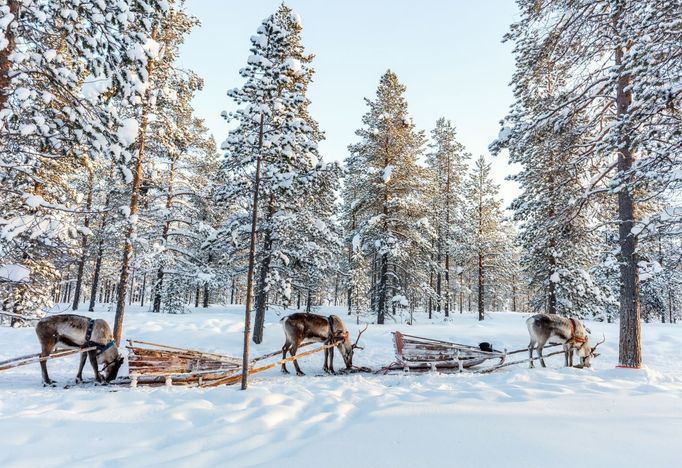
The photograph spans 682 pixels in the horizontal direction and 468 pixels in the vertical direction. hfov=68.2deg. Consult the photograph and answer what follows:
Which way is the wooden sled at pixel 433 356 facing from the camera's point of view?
to the viewer's right

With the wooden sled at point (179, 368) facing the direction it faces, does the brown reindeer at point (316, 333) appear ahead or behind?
ahead

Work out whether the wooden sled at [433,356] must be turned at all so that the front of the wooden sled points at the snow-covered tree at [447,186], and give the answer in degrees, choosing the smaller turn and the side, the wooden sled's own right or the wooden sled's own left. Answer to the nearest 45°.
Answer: approximately 90° to the wooden sled's own left

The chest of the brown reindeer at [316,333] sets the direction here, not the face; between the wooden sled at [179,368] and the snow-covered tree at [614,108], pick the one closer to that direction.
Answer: the snow-covered tree

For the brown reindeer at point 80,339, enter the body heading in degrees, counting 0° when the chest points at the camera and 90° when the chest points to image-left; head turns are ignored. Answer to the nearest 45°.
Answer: approximately 270°

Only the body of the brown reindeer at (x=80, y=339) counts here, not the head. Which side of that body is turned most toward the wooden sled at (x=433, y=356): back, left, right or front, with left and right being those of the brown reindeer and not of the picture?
front

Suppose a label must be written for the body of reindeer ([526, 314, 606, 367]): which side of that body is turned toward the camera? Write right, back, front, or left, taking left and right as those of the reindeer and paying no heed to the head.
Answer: right

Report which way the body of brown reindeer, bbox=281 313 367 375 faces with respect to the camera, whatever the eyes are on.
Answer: to the viewer's right

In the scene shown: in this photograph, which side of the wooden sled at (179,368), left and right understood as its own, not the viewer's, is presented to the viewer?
right

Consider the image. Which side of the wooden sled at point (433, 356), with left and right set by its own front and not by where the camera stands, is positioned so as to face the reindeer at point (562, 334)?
front

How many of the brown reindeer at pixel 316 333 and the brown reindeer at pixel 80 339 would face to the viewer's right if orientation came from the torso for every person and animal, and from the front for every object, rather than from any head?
2
